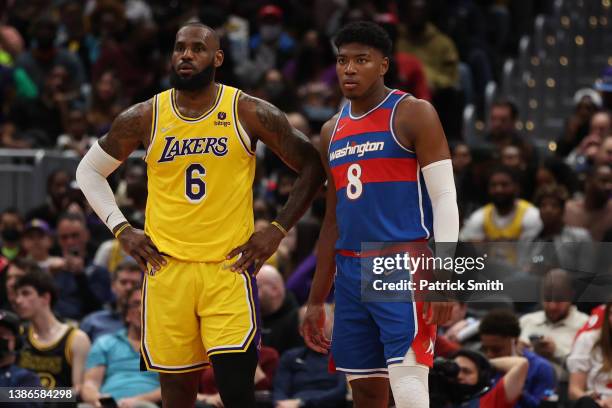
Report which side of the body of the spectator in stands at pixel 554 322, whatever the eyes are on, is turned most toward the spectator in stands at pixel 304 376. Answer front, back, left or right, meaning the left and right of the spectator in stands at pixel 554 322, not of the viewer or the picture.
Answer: right

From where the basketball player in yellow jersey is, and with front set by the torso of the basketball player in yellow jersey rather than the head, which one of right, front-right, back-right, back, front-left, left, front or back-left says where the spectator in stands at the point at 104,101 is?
back

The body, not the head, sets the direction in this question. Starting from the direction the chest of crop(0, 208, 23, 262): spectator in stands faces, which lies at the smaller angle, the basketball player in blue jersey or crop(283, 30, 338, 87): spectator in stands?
the basketball player in blue jersey

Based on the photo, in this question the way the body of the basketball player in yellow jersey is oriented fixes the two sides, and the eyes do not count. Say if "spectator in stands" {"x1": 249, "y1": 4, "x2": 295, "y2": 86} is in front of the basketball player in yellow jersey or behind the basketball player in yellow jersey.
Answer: behind

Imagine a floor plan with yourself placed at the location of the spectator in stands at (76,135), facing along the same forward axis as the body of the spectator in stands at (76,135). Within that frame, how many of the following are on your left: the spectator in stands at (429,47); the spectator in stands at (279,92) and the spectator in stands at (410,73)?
3

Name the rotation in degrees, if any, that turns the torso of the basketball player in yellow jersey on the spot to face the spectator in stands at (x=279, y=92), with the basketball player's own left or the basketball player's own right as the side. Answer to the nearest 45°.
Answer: approximately 180°

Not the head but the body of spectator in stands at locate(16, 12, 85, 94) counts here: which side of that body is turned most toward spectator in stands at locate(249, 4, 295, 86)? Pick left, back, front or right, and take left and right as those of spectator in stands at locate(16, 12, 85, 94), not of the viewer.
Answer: left

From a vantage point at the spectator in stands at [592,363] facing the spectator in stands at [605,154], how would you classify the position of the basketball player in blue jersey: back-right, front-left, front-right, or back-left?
back-left

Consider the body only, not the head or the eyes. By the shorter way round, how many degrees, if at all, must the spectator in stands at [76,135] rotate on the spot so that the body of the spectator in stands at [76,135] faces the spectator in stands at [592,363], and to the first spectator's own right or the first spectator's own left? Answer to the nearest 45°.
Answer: approximately 45° to the first spectator's own left

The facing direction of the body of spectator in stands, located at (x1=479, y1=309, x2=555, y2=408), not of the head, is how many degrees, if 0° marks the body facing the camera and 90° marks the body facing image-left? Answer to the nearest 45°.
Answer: approximately 45°
